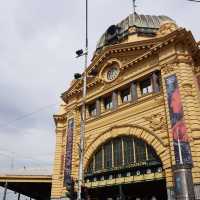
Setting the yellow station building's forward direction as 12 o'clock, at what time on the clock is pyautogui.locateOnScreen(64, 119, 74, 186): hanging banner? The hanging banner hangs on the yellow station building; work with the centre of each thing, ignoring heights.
The hanging banner is roughly at 3 o'clock from the yellow station building.

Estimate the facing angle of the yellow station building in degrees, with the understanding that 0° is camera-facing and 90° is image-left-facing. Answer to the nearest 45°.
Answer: approximately 45°
